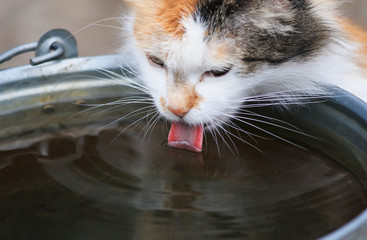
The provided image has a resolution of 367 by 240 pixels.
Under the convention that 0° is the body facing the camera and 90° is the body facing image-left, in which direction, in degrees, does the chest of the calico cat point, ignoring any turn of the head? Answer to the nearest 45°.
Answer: approximately 45°
